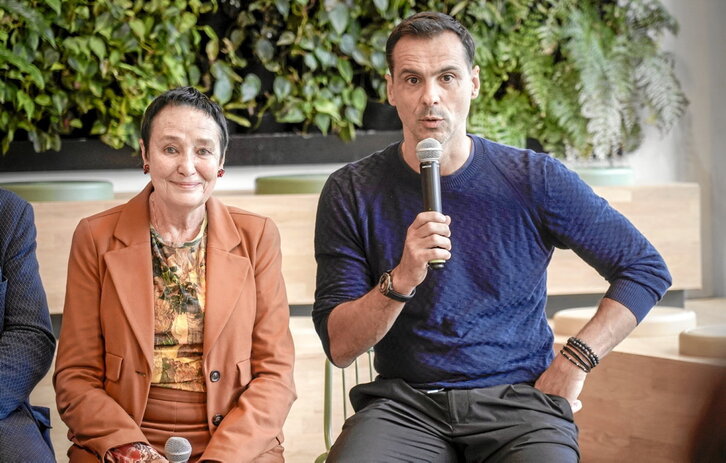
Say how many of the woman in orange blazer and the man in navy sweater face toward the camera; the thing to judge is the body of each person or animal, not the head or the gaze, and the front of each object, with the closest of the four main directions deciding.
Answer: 2

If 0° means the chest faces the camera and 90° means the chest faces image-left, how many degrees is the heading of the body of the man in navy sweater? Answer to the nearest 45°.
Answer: approximately 0°

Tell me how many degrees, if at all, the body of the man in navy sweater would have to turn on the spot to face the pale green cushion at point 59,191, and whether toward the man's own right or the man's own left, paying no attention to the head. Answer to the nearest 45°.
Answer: approximately 135° to the man's own right

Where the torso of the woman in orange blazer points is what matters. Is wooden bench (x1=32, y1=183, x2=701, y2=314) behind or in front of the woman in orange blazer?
behind

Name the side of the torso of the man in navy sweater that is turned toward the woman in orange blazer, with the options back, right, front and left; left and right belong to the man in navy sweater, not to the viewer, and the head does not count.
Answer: right

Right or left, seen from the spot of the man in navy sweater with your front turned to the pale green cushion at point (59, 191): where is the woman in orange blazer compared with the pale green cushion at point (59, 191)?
left

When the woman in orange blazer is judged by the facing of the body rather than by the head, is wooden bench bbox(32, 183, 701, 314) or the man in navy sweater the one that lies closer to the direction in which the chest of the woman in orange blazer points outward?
the man in navy sweater

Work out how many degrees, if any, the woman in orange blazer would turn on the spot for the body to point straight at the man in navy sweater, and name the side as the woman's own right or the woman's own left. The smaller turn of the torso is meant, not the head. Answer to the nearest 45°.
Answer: approximately 90° to the woman's own left

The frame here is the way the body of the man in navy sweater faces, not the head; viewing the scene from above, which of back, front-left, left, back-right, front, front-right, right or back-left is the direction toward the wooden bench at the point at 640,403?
back-left
